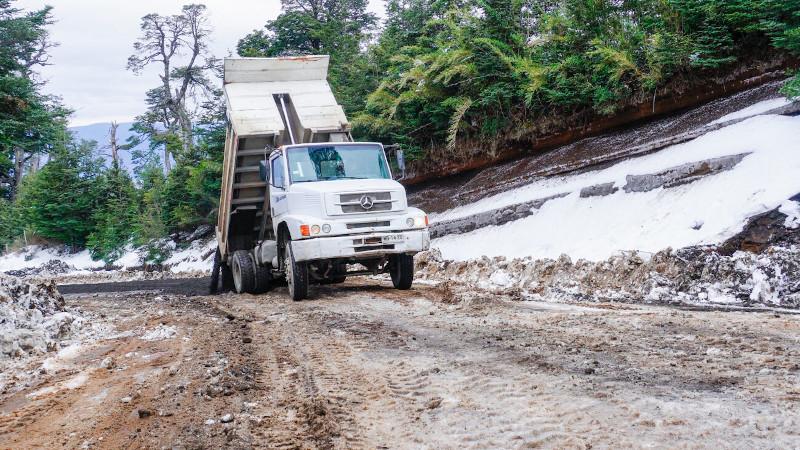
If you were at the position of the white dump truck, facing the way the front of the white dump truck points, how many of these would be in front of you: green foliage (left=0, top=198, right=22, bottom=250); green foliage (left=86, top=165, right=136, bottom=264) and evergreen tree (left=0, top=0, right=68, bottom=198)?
0

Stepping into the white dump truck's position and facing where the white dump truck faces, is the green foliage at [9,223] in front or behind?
behind

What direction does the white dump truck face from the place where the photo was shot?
facing the viewer and to the right of the viewer

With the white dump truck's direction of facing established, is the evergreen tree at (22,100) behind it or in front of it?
behind

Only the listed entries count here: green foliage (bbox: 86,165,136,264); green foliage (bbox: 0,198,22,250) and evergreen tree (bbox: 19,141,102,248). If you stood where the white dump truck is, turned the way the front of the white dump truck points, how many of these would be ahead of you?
0

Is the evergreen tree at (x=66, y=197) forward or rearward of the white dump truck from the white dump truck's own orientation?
rearward

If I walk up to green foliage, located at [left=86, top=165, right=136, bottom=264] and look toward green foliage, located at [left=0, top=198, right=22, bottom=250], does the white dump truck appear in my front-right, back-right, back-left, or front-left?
back-left
